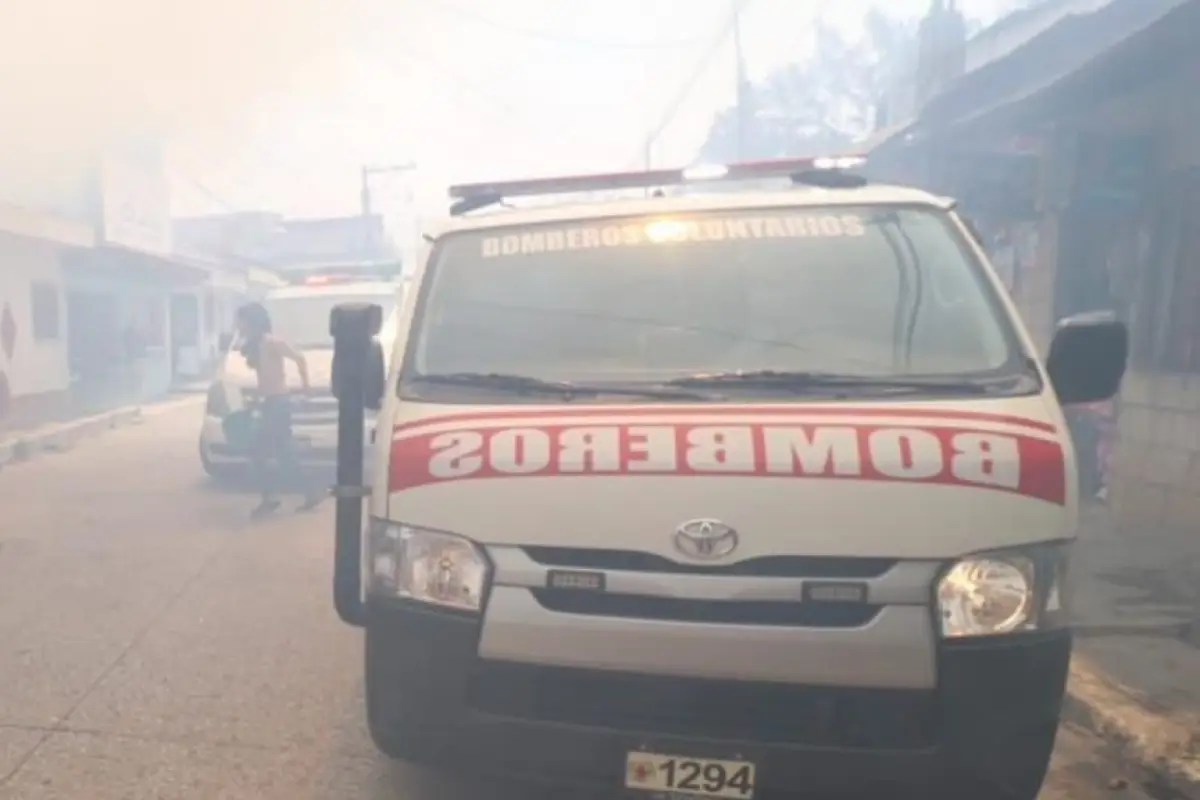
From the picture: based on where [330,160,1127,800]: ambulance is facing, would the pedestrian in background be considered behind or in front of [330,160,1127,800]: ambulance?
behind

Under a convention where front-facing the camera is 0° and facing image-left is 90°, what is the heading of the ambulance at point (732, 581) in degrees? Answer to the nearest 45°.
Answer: approximately 0°

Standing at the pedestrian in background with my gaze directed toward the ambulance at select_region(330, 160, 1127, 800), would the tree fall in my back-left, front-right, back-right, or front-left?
back-left

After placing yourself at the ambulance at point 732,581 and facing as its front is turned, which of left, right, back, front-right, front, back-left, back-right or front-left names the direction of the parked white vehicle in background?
back-right

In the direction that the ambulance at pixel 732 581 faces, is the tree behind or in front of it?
behind
